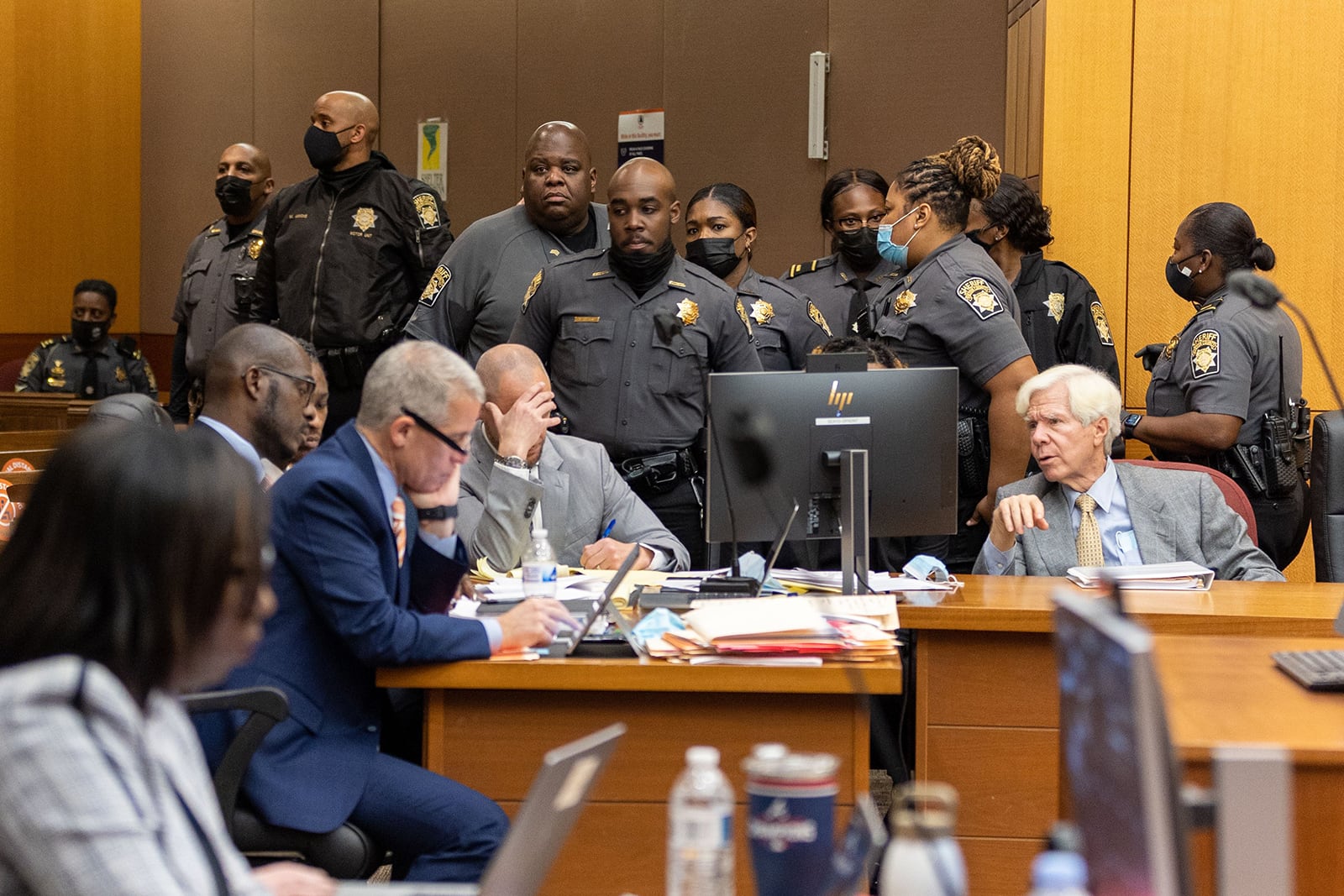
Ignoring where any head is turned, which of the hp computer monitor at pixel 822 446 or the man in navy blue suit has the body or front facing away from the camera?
the hp computer monitor

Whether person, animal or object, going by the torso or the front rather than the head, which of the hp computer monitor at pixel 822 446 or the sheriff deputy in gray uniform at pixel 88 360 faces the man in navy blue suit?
the sheriff deputy in gray uniform

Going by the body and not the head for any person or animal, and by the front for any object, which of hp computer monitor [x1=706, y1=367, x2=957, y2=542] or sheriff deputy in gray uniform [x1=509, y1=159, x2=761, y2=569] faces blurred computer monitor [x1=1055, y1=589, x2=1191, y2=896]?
the sheriff deputy in gray uniform

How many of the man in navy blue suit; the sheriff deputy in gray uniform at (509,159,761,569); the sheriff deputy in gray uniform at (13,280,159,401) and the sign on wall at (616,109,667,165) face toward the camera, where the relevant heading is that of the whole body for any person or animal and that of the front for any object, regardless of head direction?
3

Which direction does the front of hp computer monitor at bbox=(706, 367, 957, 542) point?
away from the camera

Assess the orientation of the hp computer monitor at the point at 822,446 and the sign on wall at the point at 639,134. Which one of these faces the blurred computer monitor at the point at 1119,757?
the sign on wall

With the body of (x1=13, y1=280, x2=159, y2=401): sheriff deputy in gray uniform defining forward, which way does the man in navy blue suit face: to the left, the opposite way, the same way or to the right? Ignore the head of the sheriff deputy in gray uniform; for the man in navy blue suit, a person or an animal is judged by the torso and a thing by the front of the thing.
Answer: to the left

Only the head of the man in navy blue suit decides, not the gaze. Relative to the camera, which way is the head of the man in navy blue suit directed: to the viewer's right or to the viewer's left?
to the viewer's right

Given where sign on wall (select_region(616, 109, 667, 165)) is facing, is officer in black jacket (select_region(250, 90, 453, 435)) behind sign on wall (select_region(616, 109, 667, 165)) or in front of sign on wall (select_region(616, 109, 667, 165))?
in front

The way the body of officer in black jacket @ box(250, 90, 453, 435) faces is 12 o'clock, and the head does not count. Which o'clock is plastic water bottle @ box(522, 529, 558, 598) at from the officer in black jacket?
The plastic water bottle is roughly at 10 o'clock from the officer in black jacket.

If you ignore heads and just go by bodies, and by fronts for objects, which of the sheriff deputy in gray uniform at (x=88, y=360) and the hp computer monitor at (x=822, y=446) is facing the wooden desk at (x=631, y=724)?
the sheriff deputy in gray uniform

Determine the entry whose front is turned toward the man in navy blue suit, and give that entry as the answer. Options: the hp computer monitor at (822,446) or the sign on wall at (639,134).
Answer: the sign on wall

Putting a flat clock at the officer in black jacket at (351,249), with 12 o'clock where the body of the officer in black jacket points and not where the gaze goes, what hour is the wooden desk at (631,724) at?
The wooden desk is roughly at 10 o'clock from the officer in black jacket.

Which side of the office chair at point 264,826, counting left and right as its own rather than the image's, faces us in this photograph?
right

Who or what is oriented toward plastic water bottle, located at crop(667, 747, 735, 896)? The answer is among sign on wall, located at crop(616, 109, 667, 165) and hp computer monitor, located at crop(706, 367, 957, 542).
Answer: the sign on wall
